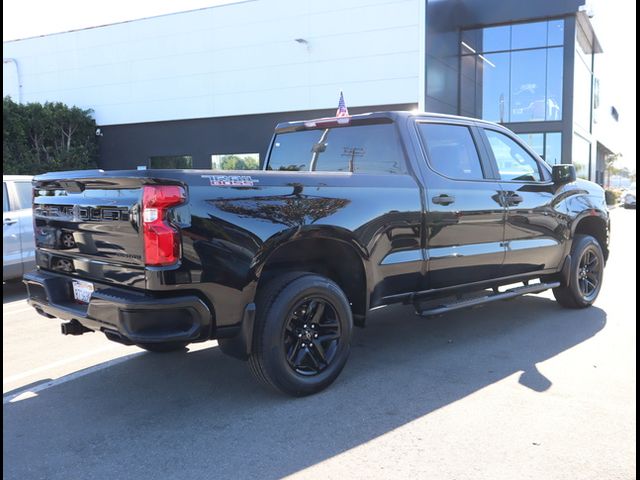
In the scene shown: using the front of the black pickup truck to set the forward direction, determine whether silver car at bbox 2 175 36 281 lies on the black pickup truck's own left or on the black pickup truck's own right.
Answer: on the black pickup truck's own left

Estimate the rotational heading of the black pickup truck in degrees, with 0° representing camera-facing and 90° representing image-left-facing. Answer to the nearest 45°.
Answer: approximately 225°

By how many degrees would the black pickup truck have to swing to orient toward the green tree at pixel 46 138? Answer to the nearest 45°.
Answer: approximately 90° to its left
